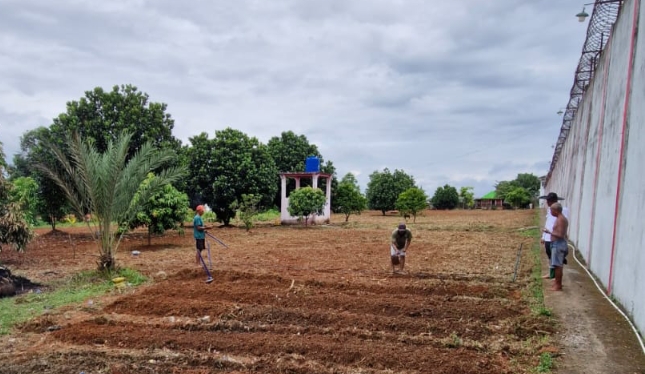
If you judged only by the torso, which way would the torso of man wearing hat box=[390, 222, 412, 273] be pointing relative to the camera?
toward the camera

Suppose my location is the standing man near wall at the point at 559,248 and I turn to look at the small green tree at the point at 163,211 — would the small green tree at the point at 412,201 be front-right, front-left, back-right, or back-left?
front-right

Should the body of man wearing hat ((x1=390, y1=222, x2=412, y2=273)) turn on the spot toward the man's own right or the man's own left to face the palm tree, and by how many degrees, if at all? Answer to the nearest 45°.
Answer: approximately 90° to the man's own right

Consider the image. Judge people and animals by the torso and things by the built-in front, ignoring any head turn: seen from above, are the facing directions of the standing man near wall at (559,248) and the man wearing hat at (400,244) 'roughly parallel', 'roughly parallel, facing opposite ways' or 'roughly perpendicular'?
roughly perpendicular

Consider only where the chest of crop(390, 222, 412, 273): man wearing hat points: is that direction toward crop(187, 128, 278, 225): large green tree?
no

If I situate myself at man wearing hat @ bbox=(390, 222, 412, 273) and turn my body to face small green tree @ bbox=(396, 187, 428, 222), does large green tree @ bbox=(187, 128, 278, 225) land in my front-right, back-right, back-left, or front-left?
front-left

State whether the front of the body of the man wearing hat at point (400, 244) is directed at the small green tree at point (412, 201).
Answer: no

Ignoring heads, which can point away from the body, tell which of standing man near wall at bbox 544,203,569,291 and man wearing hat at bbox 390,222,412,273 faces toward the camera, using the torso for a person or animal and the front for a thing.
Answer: the man wearing hat

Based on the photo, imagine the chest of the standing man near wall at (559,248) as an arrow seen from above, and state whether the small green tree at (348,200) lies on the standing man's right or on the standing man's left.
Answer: on the standing man's right

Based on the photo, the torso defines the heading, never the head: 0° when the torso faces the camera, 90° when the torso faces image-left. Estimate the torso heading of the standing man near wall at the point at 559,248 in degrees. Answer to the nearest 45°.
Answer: approximately 90°
